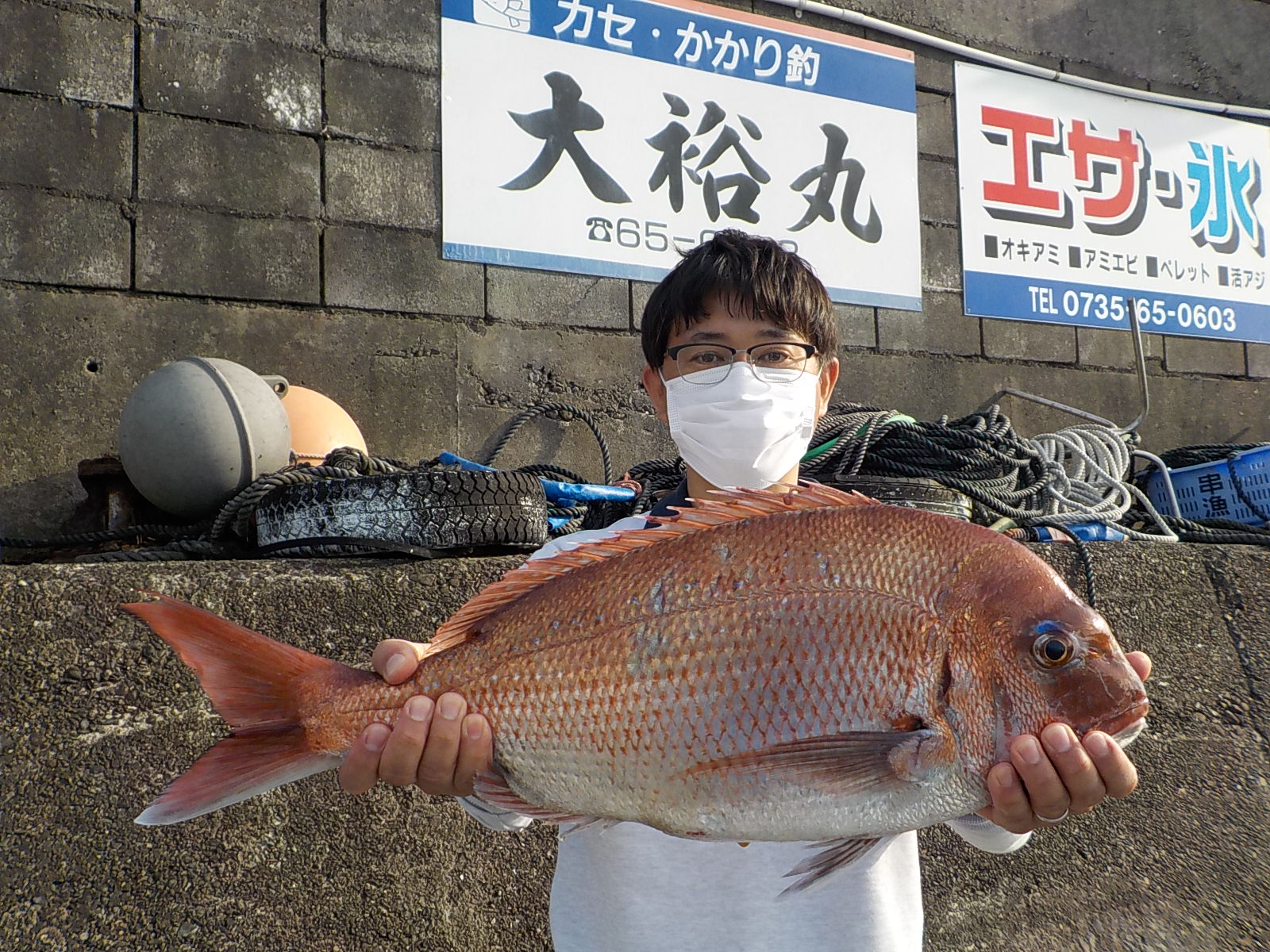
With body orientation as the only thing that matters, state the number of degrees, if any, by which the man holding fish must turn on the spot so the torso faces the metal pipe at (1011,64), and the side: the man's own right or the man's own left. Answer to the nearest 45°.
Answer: approximately 180°

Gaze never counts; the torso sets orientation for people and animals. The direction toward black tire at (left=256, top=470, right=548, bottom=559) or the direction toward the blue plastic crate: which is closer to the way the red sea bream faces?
the blue plastic crate

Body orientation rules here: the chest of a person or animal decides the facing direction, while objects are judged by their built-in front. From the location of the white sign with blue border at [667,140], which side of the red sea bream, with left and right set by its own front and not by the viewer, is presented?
left

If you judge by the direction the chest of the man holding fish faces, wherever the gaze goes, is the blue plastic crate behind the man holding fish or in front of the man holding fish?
behind

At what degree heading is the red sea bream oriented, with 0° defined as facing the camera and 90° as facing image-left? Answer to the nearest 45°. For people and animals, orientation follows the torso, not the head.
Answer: approximately 270°

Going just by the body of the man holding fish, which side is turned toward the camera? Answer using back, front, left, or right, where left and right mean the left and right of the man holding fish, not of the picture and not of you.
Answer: front

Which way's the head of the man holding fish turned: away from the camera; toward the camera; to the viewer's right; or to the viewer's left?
toward the camera

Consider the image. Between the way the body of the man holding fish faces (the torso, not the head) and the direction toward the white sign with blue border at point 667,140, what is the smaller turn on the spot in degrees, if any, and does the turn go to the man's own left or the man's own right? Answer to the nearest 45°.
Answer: approximately 180°

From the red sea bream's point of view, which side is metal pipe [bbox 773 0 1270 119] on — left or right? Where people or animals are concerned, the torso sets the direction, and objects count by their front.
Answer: on its left
